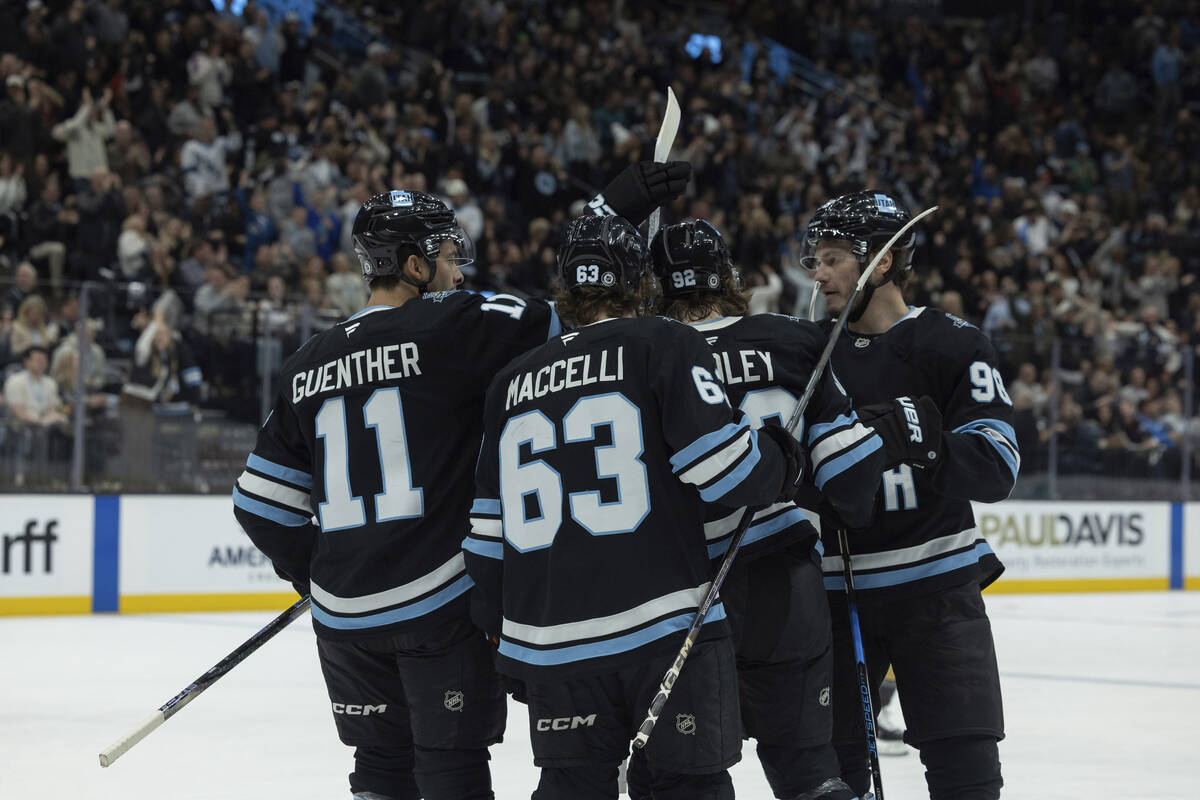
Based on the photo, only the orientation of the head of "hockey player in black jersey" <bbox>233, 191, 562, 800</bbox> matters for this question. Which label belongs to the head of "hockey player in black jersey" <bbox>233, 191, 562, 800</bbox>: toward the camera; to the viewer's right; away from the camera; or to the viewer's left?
to the viewer's right

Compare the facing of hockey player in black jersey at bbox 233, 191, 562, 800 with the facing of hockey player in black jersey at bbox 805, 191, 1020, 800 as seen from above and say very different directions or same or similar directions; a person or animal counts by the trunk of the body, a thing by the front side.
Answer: very different directions

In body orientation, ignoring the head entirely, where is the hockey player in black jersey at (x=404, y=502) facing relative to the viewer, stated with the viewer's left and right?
facing away from the viewer and to the right of the viewer

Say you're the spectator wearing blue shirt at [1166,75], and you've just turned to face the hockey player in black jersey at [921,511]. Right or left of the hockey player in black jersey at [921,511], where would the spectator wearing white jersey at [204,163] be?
right

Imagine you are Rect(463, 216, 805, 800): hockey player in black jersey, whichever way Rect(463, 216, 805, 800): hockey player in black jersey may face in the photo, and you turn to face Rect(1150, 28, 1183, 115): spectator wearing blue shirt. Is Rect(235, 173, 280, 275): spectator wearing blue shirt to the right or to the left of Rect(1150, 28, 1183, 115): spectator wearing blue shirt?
left

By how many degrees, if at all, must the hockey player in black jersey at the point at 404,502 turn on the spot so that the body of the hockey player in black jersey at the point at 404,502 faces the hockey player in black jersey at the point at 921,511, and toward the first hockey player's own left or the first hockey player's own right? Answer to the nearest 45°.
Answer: approximately 45° to the first hockey player's own right

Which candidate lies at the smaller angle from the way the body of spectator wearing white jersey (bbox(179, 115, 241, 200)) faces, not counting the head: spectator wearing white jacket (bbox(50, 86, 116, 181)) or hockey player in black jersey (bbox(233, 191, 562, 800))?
the hockey player in black jersey

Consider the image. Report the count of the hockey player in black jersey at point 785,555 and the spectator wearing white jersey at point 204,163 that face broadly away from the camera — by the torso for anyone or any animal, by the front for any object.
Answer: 1

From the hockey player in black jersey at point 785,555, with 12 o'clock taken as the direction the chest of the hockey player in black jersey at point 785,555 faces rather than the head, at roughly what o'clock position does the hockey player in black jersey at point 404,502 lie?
the hockey player in black jersey at point 404,502 is roughly at 9 o'clock from the hockey player in black jersey at point 785,555.

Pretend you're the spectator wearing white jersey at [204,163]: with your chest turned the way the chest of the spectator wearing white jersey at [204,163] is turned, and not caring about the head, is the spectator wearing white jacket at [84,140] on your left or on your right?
on your right

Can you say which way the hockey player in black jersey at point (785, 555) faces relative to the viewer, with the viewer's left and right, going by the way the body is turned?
facing away from the viewer

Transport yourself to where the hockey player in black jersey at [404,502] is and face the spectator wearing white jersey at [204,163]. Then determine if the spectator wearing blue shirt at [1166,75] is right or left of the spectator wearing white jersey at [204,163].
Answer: right
